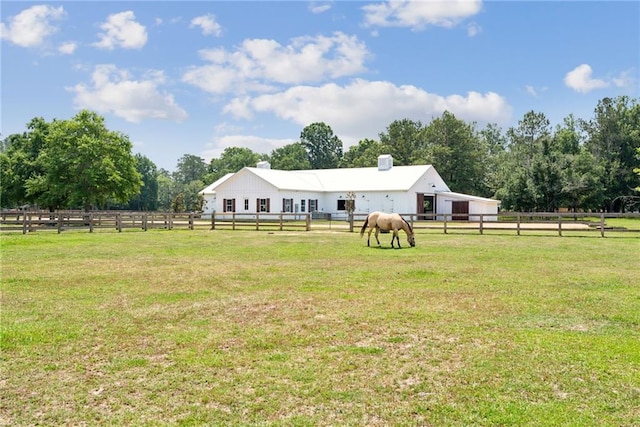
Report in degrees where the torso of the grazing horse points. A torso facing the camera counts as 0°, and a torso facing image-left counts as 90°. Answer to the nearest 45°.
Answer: approximately 270°

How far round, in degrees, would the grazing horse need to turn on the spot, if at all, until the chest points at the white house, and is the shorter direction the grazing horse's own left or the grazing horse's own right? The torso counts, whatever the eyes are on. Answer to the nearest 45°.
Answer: approximately 90° to the grazing horse's own left

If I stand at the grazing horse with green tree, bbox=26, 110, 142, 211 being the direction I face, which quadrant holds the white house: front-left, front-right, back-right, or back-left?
front-right

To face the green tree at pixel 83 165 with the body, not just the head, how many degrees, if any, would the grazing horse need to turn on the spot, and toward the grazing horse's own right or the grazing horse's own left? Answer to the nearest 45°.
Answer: approximately 135° to the grazing horse's own left
